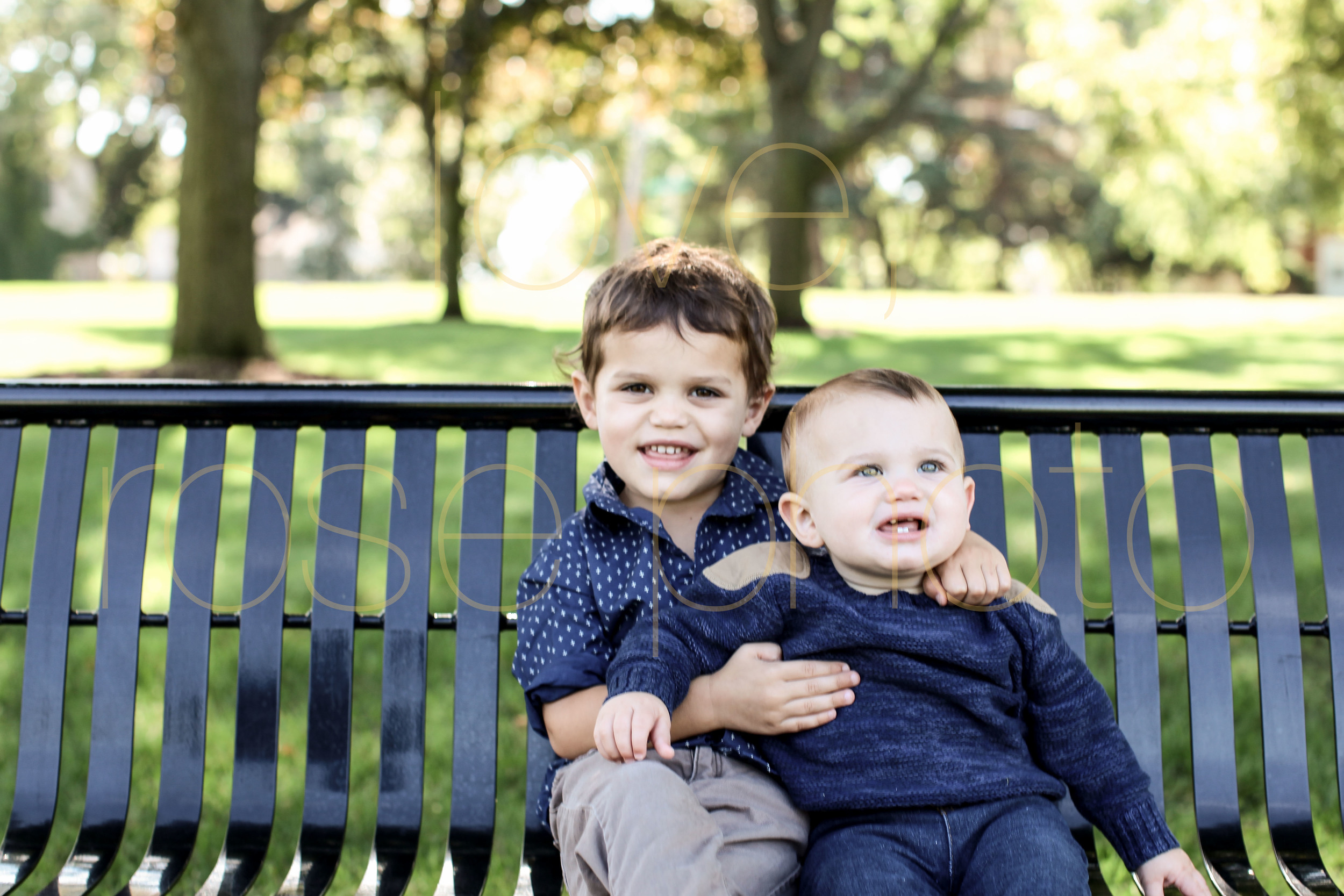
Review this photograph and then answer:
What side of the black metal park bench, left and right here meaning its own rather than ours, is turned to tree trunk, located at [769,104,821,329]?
back

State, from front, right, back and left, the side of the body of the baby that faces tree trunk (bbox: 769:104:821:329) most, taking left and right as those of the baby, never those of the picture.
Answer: back

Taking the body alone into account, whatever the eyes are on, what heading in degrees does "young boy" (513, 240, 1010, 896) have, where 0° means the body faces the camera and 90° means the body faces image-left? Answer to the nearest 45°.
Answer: approximately 0°

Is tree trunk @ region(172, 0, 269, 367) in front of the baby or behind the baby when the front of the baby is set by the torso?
behind

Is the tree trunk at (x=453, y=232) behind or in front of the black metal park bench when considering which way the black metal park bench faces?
behind

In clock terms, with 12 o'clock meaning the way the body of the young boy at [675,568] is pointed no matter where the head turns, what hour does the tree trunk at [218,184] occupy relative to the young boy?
The tree trunk is roughly at 5 o'clock from the young boy.
